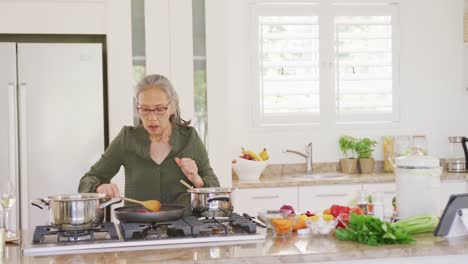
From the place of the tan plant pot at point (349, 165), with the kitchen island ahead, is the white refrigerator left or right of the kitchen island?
right

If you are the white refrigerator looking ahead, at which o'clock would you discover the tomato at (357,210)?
The tomato is roughly at 11 o'clock from the white refrigerator.

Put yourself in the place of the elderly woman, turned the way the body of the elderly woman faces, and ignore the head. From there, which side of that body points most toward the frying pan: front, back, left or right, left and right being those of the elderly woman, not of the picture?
front

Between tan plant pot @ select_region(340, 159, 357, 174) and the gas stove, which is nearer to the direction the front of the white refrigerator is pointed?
the gas stove

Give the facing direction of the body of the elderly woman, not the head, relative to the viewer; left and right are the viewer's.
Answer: facing the viewer

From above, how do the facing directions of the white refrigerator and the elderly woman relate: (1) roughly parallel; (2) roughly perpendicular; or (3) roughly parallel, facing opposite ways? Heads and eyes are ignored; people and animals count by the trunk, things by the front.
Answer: roughly parallel

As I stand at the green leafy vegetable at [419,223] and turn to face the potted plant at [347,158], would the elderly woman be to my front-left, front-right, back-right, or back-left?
front-left

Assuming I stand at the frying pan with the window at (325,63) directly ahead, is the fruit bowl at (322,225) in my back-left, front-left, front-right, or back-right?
front-right

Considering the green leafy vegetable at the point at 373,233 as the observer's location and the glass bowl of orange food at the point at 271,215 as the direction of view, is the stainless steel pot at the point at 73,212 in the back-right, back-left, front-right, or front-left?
front-left

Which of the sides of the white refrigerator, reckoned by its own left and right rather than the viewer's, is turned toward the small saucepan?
front

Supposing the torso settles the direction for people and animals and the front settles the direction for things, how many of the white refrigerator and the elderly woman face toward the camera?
2

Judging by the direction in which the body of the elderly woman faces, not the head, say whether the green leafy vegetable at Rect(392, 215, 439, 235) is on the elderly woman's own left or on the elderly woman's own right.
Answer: on the elderly woman's own left

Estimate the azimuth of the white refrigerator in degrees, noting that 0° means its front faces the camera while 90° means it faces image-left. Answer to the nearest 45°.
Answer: approximately 0°
